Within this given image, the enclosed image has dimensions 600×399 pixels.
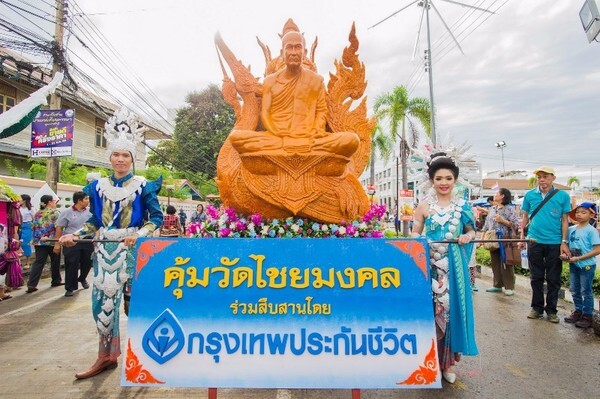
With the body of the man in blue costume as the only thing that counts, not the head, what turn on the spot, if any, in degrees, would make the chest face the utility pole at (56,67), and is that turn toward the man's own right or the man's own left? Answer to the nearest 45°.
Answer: approximately 180°

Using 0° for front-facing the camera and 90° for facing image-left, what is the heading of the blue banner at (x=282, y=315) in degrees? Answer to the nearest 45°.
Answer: approximately 0°

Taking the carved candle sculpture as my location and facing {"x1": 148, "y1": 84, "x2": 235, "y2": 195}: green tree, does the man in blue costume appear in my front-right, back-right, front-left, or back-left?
back-left

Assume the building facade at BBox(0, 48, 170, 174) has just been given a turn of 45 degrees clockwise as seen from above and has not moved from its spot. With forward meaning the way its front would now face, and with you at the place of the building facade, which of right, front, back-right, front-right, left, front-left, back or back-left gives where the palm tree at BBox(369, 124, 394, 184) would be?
left

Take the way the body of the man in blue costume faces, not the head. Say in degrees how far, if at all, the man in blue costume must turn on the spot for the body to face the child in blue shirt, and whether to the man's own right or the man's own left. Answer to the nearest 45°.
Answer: approximately 90° to the man's own left

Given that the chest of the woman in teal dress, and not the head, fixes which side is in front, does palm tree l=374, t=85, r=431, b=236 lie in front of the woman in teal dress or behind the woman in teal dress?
behind

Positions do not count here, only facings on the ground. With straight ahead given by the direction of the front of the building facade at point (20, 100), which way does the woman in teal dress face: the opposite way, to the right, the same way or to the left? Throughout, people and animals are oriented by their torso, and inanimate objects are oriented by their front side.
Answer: to the right

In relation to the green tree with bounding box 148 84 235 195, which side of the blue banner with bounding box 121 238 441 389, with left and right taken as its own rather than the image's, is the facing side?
back
